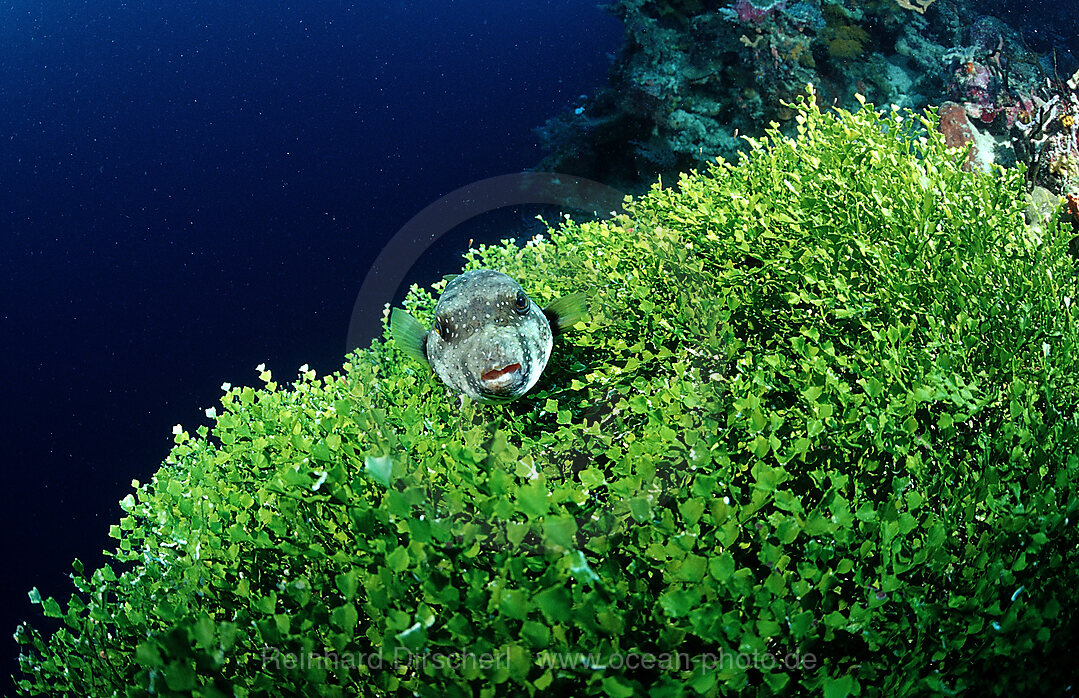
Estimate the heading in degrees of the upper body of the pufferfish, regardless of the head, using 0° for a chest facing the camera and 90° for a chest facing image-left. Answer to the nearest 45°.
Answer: approximately 0°

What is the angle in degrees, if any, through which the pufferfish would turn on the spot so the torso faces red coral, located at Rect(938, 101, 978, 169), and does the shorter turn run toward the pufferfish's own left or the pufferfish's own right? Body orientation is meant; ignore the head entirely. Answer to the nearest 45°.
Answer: approximately 135° to the pufferfish's own left
